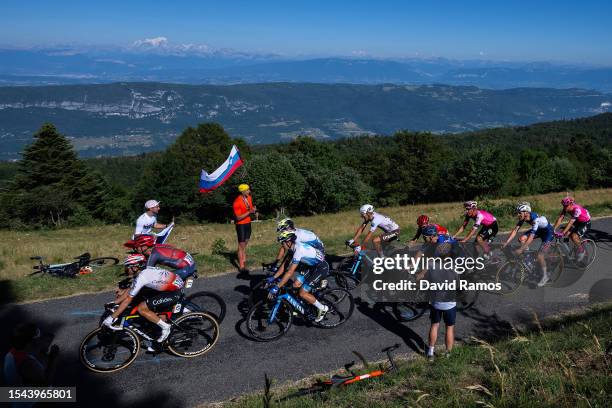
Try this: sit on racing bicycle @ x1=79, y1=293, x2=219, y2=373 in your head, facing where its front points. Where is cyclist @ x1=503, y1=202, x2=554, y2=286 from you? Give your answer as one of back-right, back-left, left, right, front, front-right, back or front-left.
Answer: back

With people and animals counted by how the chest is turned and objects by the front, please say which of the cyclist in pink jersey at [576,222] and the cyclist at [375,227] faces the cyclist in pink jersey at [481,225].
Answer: the cyclist in pink jersey at [576,222]

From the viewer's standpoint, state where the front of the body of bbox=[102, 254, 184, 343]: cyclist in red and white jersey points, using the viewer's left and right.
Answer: facing to the left of the viewer

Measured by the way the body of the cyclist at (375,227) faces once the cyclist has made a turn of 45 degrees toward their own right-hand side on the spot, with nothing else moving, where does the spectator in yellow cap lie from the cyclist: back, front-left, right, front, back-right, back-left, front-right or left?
front

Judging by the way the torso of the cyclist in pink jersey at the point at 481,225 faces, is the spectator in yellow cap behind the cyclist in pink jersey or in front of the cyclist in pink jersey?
in front

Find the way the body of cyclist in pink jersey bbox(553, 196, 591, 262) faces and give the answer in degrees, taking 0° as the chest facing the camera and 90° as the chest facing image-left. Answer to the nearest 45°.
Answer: approximately 45°

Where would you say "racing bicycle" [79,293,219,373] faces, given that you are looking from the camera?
facing to the left of the viewer

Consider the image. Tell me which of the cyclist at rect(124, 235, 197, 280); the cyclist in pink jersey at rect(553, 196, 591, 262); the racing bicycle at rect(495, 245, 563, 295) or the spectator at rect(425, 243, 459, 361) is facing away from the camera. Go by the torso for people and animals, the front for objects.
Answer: the spectator

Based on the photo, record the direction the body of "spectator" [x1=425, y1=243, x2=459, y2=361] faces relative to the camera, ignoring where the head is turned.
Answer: away from the camera

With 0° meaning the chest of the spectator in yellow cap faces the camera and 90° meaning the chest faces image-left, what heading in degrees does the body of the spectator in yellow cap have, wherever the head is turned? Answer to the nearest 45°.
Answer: approximately 315°

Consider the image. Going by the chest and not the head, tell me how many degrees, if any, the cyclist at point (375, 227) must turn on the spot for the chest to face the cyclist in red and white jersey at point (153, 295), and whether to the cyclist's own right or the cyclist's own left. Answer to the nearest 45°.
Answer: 0° — they already face them

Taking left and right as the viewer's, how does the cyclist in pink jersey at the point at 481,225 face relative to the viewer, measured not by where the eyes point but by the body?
facing the viewer and to the left of the viewer

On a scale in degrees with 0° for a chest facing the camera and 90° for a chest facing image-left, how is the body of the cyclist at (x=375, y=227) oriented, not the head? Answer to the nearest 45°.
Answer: approximately 45°

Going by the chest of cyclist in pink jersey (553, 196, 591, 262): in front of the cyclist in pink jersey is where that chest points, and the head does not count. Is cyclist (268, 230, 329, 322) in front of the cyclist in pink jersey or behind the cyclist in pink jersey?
in front
